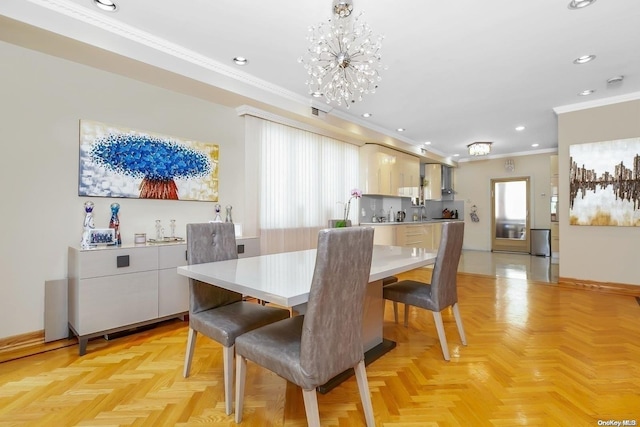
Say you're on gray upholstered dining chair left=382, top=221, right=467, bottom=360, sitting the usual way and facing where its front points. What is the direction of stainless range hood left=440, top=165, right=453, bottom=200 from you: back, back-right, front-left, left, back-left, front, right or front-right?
front-right

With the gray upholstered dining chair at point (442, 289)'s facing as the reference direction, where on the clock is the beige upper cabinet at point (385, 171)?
The beige upper cabinet is roughly at 1 o'clock from the gray upholstered dining chair.

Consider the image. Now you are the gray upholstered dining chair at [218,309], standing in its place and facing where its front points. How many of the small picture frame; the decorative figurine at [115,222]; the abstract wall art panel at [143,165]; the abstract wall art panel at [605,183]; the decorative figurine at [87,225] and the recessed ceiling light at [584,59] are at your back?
4

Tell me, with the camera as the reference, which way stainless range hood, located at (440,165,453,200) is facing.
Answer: facing the viewer and to the right of the viewer

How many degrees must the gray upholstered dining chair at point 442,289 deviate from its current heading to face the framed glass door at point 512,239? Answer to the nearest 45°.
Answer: approximately 45° to its right

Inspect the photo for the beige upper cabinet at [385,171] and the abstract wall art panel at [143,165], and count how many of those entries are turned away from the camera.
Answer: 0

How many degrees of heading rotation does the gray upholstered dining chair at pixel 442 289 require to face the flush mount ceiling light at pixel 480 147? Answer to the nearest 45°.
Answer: approximately 45° to its right

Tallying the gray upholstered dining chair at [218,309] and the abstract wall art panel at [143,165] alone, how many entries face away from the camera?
0

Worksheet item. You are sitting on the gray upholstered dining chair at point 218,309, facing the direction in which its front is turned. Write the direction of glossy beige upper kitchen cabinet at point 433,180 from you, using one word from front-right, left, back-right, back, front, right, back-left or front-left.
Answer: left

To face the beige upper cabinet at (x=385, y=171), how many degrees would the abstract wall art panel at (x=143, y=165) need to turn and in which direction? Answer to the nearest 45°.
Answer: approximately 45° to its left

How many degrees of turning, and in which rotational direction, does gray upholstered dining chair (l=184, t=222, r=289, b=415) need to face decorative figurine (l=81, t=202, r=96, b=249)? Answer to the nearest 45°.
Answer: approximately 180°

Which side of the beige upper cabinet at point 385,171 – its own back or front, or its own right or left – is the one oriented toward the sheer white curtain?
right

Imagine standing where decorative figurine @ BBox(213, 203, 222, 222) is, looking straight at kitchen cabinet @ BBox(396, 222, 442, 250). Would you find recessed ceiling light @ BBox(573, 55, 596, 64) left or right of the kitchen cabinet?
right

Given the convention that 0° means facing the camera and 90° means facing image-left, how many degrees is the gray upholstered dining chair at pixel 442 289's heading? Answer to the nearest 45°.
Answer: approximately 135°

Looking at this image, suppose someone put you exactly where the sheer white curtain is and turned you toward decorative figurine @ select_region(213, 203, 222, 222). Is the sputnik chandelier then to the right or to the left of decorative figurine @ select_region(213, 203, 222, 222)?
left

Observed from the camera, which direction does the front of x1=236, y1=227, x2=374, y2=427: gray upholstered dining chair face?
facing away from the viewer and to the left of the viewer
